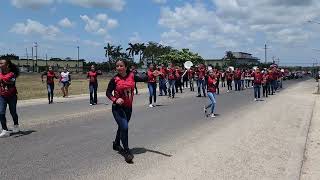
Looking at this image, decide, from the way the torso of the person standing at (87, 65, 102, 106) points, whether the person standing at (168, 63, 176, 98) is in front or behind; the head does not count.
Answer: behind

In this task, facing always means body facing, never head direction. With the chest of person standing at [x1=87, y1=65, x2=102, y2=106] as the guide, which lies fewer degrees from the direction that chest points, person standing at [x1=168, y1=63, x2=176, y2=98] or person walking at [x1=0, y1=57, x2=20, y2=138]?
the person walking

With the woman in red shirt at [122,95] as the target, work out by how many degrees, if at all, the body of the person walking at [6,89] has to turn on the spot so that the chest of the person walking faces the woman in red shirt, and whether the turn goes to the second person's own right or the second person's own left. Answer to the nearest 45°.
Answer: approximately 90° to the second person's own left

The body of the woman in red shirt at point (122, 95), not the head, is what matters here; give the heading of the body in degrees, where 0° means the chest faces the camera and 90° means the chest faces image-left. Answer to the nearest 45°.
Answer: approximately 0°

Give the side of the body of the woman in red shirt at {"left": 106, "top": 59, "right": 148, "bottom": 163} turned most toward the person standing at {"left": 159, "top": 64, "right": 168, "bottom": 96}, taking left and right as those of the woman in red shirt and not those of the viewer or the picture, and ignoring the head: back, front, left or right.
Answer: back

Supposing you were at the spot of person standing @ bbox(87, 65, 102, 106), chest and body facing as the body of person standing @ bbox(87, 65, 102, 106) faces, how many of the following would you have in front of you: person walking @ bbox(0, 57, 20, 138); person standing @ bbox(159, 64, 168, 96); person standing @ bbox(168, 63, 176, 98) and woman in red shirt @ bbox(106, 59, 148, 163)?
2

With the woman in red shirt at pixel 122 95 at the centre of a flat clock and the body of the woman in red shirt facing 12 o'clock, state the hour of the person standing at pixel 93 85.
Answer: The person standing is roughly at 6 o'clock from the woman in red shirt.

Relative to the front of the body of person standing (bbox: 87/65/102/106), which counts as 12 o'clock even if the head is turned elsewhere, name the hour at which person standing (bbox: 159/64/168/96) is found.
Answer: person standing (bbox: 159/64/168/96) is roughly at 7 o'clock from person standing (bbox: 87/65/102/106).

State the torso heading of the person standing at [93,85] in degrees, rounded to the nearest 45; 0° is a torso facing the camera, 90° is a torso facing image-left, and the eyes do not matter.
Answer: approximately 0°

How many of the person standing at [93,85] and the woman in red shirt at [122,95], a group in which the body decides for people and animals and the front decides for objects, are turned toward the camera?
2

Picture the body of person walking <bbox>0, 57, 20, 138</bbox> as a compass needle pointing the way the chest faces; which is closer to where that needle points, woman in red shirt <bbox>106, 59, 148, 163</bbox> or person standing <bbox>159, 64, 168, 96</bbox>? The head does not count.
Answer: the woman in red shirt

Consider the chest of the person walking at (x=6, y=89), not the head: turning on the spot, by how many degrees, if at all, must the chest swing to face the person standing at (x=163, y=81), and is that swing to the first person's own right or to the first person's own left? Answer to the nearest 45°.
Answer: approximately 180°
